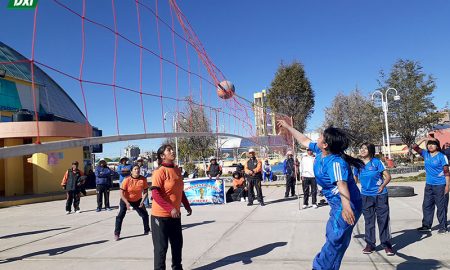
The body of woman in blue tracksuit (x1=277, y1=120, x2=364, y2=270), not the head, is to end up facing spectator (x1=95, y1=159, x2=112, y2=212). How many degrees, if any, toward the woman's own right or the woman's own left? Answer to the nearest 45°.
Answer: approximately 45° to the woman's own right

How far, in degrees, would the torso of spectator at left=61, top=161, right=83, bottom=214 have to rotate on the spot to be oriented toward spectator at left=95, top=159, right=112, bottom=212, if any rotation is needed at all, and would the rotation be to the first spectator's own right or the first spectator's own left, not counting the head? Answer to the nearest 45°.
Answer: approximately 90° to the first spectator's own left

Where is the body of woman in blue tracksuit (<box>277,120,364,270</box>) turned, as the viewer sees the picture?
to the viewer's left

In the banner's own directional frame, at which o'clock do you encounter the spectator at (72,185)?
The spectator is roughly at 3 o'clock from the banner.

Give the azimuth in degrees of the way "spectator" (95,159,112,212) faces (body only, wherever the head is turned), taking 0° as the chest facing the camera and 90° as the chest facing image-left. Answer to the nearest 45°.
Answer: approximately 0°

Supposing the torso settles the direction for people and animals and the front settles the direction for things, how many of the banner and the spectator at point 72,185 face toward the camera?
2

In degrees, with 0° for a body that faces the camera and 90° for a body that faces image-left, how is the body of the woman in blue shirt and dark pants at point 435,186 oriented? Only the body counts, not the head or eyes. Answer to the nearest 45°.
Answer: approximately 45°
